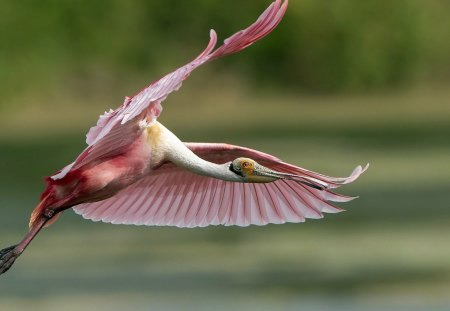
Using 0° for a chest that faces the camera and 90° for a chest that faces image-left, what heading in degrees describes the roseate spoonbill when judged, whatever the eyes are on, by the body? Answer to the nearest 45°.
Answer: approximately 270°
